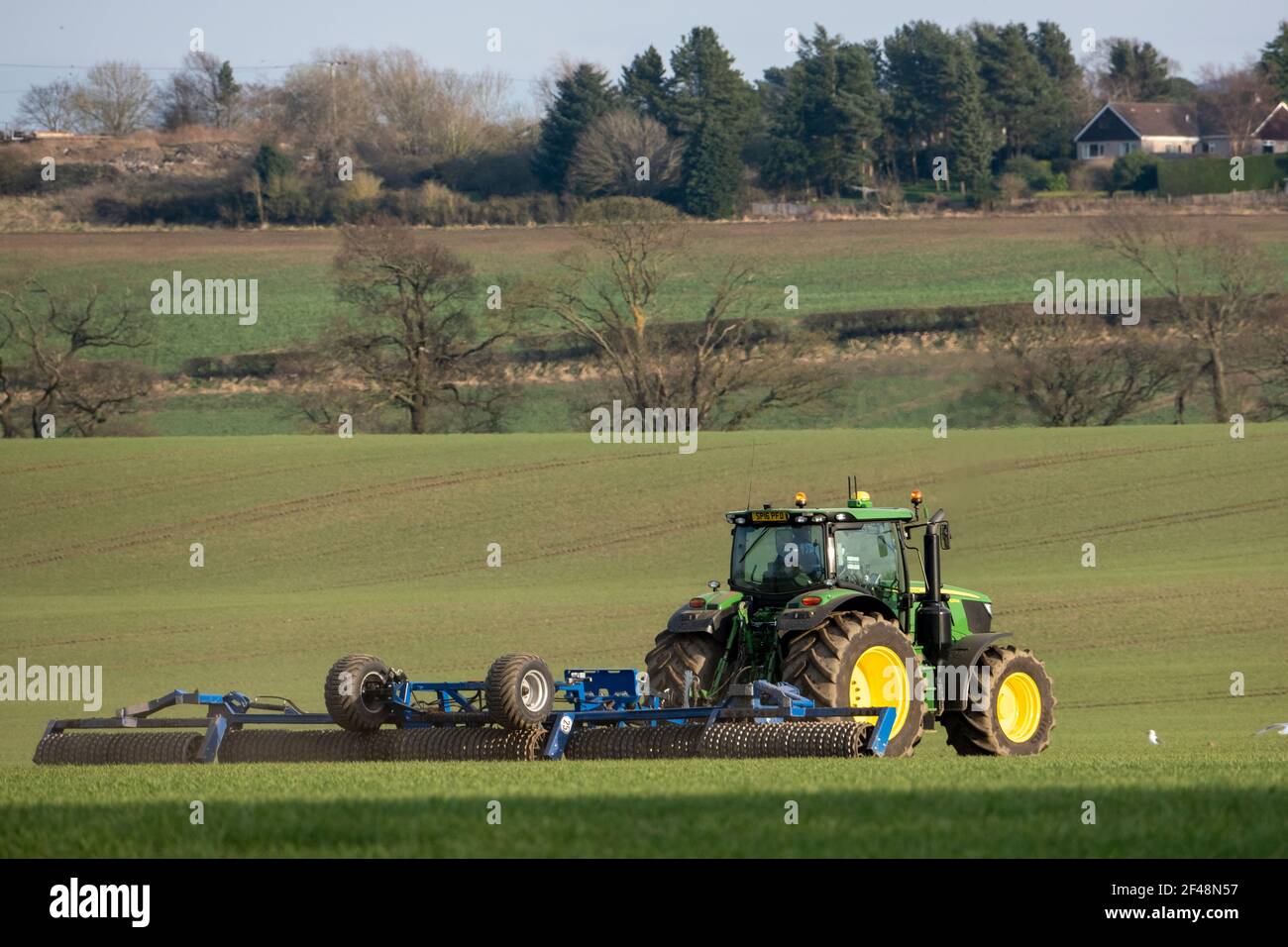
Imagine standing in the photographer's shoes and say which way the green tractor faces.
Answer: facing away from the viewer and to the right of the viewer
